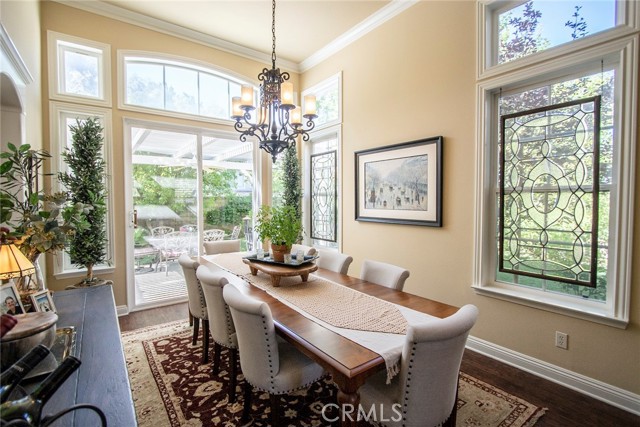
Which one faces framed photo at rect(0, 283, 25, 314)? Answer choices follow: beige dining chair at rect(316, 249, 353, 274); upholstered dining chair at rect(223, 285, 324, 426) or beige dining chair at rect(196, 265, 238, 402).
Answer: beige dining chair at rect(316, 249, 353, 274)

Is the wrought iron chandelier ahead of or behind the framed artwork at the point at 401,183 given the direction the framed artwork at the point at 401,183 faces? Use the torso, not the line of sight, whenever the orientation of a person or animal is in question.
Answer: ahead

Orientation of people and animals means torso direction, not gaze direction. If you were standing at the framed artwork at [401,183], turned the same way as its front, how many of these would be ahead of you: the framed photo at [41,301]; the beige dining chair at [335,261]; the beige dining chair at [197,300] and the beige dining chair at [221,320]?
4

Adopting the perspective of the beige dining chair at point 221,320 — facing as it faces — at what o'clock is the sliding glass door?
The sliding glass door is roughly at 10 o'clock from the beige dining chair.

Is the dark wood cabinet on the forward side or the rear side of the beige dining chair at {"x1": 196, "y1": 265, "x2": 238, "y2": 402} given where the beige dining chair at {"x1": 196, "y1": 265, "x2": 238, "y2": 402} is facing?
on the rear side

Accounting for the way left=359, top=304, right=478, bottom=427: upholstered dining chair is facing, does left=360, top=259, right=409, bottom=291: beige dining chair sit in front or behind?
in front

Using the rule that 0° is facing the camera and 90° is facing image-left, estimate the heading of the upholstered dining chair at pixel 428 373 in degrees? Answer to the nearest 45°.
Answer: approximately 135°

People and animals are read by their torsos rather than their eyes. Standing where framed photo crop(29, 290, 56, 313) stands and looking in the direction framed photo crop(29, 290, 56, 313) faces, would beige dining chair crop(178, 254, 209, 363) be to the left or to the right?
on its left

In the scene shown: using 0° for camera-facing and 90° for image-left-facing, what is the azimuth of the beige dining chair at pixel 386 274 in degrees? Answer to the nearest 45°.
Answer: approximately 45°

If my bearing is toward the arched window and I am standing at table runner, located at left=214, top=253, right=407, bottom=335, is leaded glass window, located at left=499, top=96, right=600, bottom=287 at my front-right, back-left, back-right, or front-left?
back-right

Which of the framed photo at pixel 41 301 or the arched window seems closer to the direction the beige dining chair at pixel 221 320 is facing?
the arched window

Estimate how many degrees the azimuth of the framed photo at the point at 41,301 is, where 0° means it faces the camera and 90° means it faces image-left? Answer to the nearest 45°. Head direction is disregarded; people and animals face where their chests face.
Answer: approximately 315°

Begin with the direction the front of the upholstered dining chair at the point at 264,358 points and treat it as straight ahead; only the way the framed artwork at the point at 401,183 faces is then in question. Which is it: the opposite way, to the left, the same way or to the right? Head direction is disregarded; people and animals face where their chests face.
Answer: the opposite way
